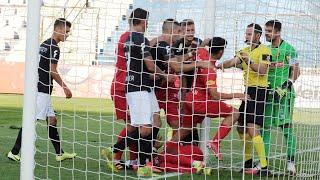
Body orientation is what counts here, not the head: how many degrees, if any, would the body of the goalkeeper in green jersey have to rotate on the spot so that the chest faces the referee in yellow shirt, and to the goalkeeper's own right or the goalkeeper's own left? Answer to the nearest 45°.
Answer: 0° — they already face them

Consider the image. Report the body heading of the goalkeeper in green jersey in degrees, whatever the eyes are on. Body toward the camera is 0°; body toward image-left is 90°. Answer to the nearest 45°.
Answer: approximately 45°

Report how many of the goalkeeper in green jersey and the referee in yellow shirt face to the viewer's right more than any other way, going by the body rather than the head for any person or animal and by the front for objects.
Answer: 0

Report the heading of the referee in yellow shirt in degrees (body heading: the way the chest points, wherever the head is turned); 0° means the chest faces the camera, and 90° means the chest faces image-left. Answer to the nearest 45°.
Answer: approximately 45°

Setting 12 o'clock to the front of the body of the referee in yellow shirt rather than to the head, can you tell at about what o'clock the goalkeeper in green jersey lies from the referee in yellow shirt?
The goalkeeper in green jersey is roughly at 6 o'clock from the referee in yellow shirt.
